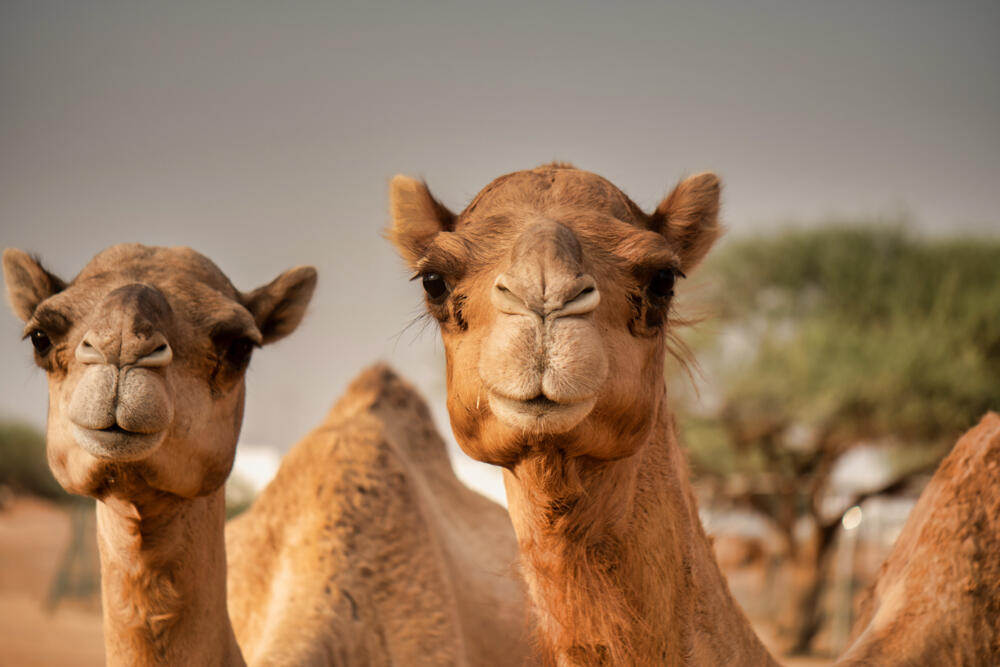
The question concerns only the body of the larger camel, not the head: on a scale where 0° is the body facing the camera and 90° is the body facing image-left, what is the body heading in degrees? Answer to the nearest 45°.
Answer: approximately 0°

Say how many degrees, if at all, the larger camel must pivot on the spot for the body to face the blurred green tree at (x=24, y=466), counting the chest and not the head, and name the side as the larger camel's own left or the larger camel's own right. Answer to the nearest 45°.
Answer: approximately 135° to the larger camel's own right

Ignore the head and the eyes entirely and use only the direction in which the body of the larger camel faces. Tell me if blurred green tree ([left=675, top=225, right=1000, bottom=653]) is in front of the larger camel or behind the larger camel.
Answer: behind

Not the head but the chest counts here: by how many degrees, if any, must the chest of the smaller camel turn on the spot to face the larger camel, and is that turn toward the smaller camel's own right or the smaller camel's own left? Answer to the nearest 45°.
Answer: approximately 90° to the smaller camel's own left

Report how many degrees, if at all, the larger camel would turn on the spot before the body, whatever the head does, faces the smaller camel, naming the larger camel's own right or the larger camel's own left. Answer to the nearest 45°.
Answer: approximately 135° to the larger camel's own right

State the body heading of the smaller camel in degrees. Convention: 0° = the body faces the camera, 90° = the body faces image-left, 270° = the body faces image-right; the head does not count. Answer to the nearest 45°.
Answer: approximately 45°

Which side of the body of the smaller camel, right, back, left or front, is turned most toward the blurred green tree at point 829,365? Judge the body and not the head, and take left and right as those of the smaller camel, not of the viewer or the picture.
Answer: back

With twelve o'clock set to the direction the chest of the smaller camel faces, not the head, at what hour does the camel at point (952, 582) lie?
The camel is roughly at 8 o'clock from the smaller camel.
